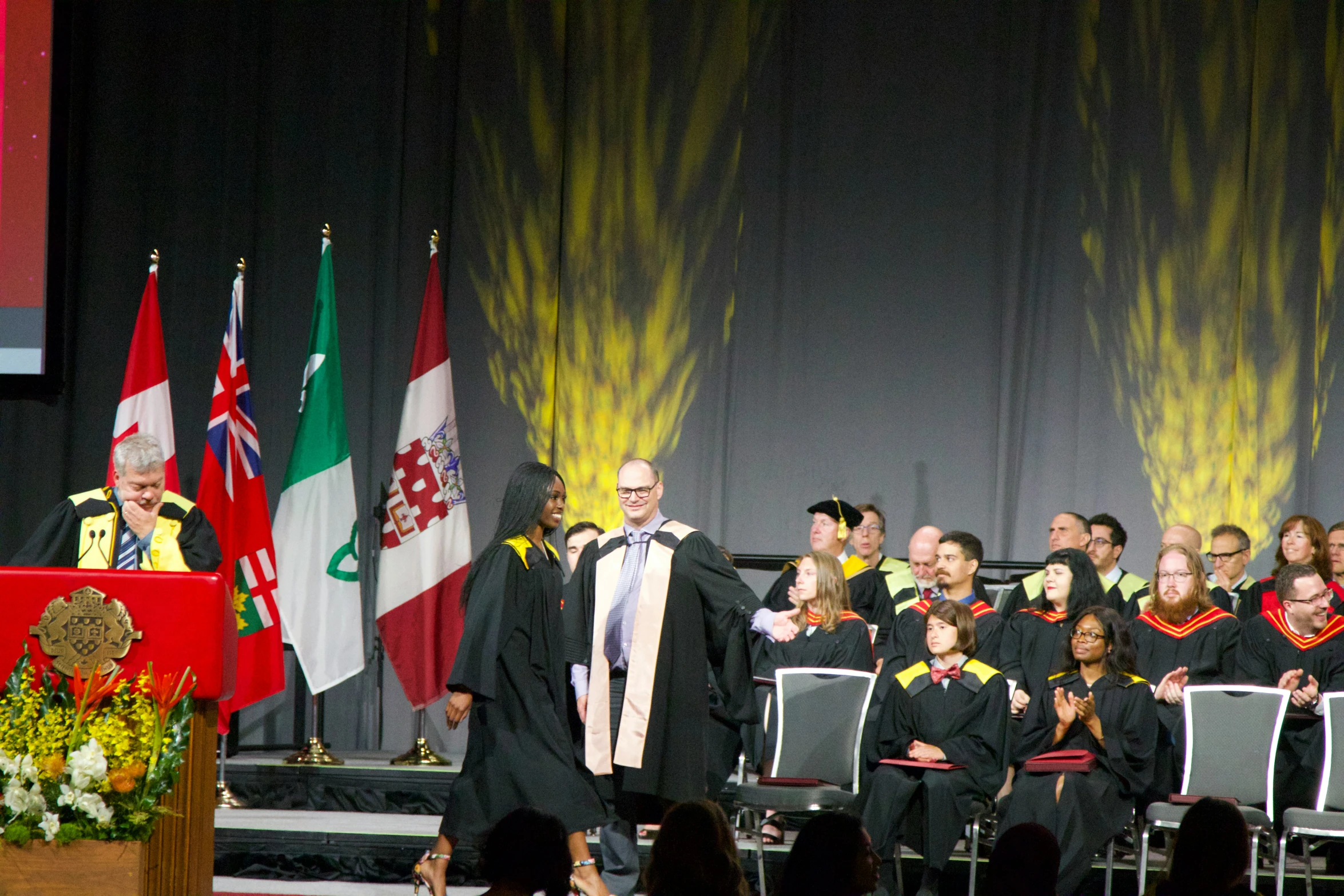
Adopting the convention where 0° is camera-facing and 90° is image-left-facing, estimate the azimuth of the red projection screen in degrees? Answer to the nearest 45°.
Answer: approximately 0°

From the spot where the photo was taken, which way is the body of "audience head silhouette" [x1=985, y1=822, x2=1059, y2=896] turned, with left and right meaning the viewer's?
facing away from the viewer

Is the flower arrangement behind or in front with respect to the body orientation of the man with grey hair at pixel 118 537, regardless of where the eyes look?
in front

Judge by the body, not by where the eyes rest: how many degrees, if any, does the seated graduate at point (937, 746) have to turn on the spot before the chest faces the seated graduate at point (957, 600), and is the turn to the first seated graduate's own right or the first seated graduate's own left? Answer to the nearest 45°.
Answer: approximately 135° to the first seated graduate's own right

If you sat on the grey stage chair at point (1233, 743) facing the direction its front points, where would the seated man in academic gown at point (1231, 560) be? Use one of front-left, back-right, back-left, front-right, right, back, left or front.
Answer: back-right

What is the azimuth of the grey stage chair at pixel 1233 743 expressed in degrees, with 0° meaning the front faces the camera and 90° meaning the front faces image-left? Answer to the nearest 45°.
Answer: approximately 45°

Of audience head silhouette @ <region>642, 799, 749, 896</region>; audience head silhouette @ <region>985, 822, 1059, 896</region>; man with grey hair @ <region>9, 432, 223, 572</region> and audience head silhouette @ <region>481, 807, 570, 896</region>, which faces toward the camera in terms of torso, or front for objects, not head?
the man with grey hair

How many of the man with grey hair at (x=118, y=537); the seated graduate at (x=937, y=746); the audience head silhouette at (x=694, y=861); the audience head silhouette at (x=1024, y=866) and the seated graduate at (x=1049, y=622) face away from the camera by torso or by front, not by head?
2

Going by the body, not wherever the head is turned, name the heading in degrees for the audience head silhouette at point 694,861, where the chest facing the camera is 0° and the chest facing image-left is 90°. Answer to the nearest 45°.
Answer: approximately 180°
